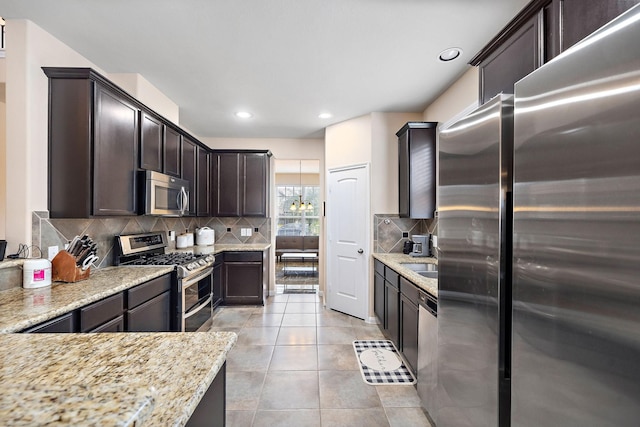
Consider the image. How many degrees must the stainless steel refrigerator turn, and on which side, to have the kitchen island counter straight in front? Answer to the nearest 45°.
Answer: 0° — it already faces it

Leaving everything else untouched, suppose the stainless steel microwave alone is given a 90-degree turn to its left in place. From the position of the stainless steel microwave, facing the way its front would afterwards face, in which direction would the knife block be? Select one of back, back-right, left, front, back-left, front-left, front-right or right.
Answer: back

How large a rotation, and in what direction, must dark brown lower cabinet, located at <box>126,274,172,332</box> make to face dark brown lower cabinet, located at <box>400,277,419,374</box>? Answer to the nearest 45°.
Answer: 0° — it already faces it

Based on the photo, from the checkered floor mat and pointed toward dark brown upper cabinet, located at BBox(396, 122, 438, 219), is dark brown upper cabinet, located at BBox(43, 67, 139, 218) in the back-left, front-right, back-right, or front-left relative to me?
back-left

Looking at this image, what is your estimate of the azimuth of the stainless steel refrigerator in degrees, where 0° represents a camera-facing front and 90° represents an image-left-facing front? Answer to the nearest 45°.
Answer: approximately 45°

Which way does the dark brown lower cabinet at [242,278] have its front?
toward the camera

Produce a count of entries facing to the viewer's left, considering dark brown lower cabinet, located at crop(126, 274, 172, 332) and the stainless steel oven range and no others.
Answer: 0

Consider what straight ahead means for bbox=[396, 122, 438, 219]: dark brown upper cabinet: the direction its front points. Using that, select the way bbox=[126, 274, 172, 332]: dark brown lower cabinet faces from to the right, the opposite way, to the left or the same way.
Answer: the opposite way

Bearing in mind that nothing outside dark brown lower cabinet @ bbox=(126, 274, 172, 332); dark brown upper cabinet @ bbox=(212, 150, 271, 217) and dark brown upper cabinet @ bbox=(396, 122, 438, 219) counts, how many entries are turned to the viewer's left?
1

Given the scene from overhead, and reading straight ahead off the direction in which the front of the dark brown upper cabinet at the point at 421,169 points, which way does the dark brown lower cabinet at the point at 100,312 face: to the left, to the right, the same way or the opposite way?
the opposite way

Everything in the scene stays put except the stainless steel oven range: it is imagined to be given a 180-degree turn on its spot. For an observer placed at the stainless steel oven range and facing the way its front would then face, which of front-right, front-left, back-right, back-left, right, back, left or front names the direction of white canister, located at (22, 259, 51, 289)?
left

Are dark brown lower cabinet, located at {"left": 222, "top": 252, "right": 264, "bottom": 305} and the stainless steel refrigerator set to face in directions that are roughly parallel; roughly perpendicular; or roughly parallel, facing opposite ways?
roughly perpendicular

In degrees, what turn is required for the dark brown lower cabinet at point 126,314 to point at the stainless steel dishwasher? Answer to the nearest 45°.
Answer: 0° — it already faces it
